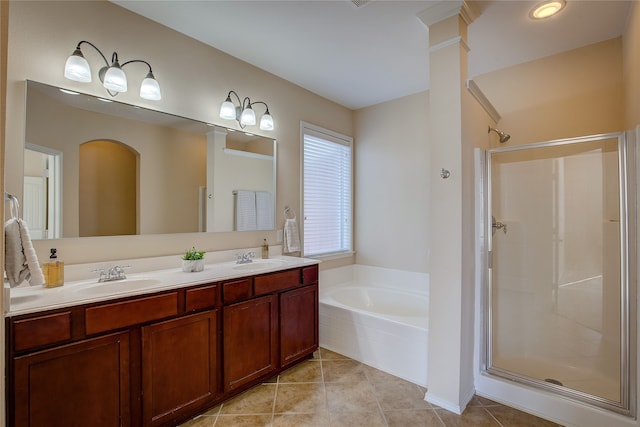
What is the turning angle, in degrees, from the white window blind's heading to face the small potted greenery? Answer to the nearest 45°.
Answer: approximately 90° to its right

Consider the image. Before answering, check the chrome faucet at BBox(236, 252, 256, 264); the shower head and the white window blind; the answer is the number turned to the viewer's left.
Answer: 0

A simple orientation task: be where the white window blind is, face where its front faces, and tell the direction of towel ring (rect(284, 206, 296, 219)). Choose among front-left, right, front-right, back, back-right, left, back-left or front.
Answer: right

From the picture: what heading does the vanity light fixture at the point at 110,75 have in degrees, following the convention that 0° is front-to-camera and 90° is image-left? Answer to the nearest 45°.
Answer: approximately 315°

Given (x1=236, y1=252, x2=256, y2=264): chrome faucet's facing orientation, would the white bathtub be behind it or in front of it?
in front

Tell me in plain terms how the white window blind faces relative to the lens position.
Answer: facing the viewer and to the right of the viewer

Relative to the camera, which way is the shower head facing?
to the viewer's right

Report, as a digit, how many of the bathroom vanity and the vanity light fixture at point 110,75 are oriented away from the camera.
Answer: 0
